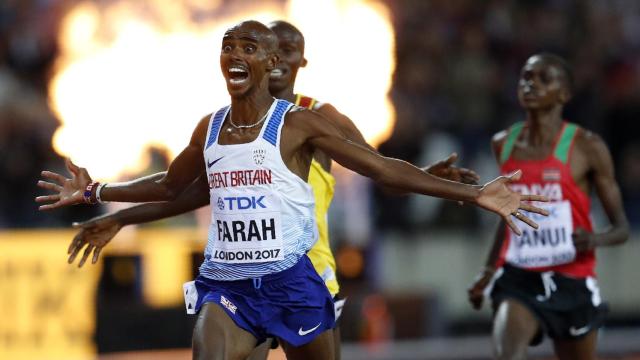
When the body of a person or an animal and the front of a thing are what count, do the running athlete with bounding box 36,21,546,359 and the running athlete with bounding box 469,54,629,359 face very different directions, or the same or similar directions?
same or similar directions

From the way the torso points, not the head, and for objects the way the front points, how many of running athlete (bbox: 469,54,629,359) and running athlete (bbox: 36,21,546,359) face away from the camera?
0

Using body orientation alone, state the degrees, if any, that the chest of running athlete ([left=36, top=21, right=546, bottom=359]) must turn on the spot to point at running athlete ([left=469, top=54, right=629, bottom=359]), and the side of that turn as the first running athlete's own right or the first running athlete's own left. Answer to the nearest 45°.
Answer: approximately 180°

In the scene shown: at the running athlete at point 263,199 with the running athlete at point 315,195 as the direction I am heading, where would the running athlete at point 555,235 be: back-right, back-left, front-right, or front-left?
front-right

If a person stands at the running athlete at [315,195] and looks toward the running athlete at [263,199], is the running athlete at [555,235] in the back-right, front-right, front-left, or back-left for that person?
back-left

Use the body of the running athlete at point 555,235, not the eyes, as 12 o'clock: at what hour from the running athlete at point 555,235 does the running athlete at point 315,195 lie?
the running athlete at point 315,195 is roughly at 12 o'clock from the running athlete at point 555,235.

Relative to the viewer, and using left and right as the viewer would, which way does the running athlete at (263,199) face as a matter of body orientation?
facing the viewer and to the left of the viewer

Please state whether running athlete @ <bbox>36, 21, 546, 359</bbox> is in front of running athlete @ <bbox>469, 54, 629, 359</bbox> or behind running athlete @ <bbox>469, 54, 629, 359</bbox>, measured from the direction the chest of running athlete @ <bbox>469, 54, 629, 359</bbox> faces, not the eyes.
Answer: in front
